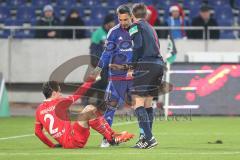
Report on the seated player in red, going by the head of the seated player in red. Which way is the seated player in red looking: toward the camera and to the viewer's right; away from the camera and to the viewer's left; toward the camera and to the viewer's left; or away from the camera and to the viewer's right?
away from the camera and to the viewer's right

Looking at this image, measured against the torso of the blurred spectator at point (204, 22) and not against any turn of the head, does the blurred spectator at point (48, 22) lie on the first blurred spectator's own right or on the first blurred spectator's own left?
on the first blurred spectator's own right

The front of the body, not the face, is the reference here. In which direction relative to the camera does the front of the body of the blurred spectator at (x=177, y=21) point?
toward the camera

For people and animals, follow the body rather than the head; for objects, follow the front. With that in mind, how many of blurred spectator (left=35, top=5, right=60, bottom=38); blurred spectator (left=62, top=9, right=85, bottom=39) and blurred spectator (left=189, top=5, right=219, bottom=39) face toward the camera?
3

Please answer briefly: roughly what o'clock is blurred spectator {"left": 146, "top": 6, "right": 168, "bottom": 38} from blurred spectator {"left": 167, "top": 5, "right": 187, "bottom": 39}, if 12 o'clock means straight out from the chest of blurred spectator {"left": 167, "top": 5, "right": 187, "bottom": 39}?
blurred spectator {"left": 146, "top": 6, "right": 168, "bottom": 38} is roughly at 2 o'clock from blurred spectator {"left": 167, "top": 5, "right": 187, "bottom": 39}.

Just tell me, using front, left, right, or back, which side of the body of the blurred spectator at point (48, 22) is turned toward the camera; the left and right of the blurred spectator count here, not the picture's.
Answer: front

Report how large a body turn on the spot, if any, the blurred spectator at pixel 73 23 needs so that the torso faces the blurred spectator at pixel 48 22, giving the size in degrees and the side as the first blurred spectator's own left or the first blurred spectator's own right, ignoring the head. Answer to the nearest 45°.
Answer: approximately 90° to the first blurred spectator's own right

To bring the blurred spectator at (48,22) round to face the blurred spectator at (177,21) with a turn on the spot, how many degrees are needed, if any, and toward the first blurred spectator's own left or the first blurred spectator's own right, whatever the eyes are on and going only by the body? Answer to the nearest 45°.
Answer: approximately 90° to the first blurred spectator's own left

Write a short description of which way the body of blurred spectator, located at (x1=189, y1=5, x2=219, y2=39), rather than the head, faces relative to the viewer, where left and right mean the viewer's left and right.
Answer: facing the viewer

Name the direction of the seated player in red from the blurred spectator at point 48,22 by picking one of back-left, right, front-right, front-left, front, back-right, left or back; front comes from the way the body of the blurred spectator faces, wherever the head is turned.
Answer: front

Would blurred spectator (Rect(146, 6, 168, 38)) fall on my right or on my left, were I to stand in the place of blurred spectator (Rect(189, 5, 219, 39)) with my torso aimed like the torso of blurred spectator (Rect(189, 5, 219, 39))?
on my right
